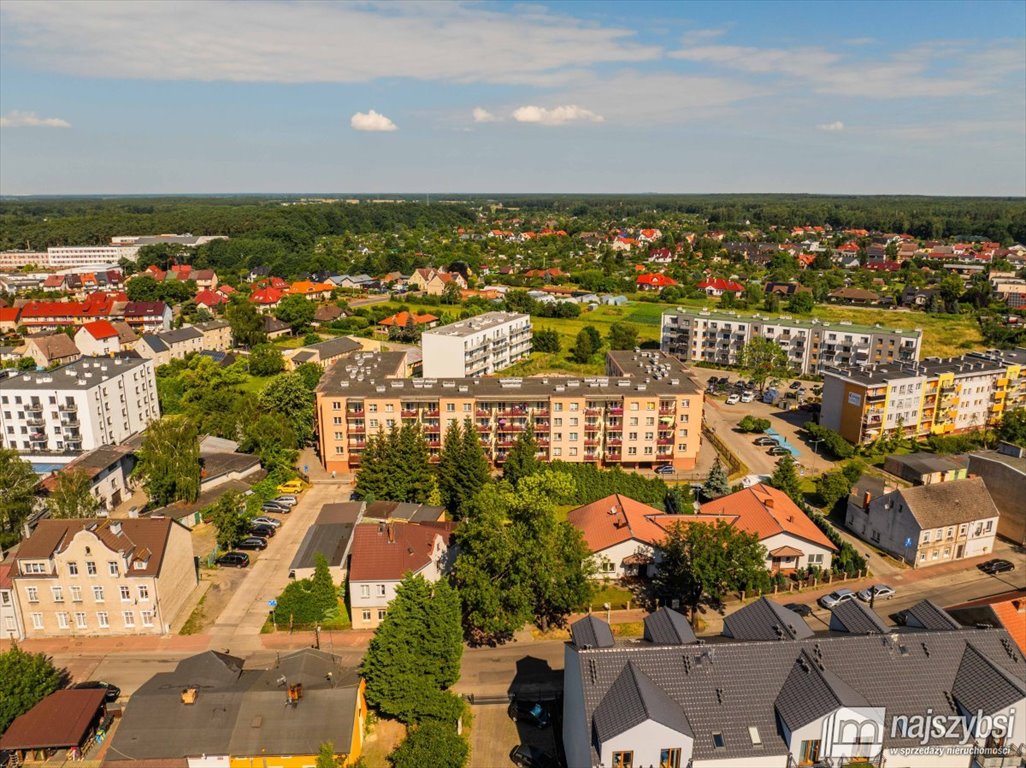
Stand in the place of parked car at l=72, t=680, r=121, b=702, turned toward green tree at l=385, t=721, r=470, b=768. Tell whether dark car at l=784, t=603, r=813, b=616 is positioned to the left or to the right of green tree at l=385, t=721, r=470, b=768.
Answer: left

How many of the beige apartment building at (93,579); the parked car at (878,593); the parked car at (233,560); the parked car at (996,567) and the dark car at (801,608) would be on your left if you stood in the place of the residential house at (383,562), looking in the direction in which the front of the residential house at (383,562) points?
3

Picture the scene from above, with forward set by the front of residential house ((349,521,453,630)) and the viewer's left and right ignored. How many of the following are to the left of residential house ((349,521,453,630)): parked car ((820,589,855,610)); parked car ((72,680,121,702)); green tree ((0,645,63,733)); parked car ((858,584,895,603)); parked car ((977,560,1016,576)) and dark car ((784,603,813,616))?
4

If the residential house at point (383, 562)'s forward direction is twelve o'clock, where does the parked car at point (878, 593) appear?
The parked car is roughly at 9 o'clock from the residential house.

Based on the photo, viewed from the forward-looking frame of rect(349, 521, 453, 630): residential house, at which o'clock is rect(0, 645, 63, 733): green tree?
The green tree is roughly at 2 o'clock from the residential house.

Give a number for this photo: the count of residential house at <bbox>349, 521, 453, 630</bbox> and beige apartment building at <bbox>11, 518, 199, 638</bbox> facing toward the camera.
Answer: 2

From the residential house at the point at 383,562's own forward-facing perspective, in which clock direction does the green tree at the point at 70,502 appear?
The green tree is roughly at 4 o'clock from the residential house.

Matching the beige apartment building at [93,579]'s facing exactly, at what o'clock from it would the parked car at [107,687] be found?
The parked car is roughly at 12 o'clock from the beige apartment building.

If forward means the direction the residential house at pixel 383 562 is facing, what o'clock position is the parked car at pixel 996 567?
The parked car is roughly at 9 o'clock from the residential house.

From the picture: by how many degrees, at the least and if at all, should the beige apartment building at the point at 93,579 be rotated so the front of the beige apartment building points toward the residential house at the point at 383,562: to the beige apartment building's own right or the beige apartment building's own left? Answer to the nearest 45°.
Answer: approximately 45° to the beige apartment building's own left

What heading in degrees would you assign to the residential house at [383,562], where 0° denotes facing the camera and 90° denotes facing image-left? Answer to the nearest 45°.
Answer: approximately 0°

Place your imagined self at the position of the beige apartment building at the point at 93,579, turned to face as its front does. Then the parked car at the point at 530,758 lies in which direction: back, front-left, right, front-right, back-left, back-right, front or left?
front-left

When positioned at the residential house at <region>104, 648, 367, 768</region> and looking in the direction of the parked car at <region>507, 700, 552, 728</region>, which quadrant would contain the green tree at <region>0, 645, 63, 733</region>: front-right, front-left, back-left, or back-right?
back-left

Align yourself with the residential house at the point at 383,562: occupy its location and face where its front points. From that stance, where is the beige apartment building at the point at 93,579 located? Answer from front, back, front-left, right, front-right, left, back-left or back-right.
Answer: right

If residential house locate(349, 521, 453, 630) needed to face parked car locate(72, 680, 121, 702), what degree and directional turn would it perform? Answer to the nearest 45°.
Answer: approximately 90° to its right
